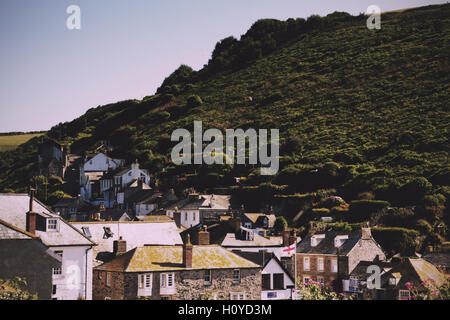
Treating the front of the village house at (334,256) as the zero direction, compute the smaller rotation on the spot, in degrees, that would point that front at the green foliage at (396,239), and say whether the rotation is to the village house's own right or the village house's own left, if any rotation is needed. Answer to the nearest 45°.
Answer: approximately 180°

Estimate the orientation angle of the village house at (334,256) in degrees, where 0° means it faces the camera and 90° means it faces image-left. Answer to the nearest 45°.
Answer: approximately 45°

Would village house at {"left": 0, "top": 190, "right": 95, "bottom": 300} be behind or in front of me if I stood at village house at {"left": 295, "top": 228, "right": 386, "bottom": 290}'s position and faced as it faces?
in front

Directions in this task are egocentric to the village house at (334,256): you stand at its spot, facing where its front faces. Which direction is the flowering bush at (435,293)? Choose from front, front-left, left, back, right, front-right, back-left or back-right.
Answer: front-left

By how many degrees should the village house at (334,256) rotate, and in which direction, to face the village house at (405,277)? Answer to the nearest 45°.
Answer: approximately 90° to its left
